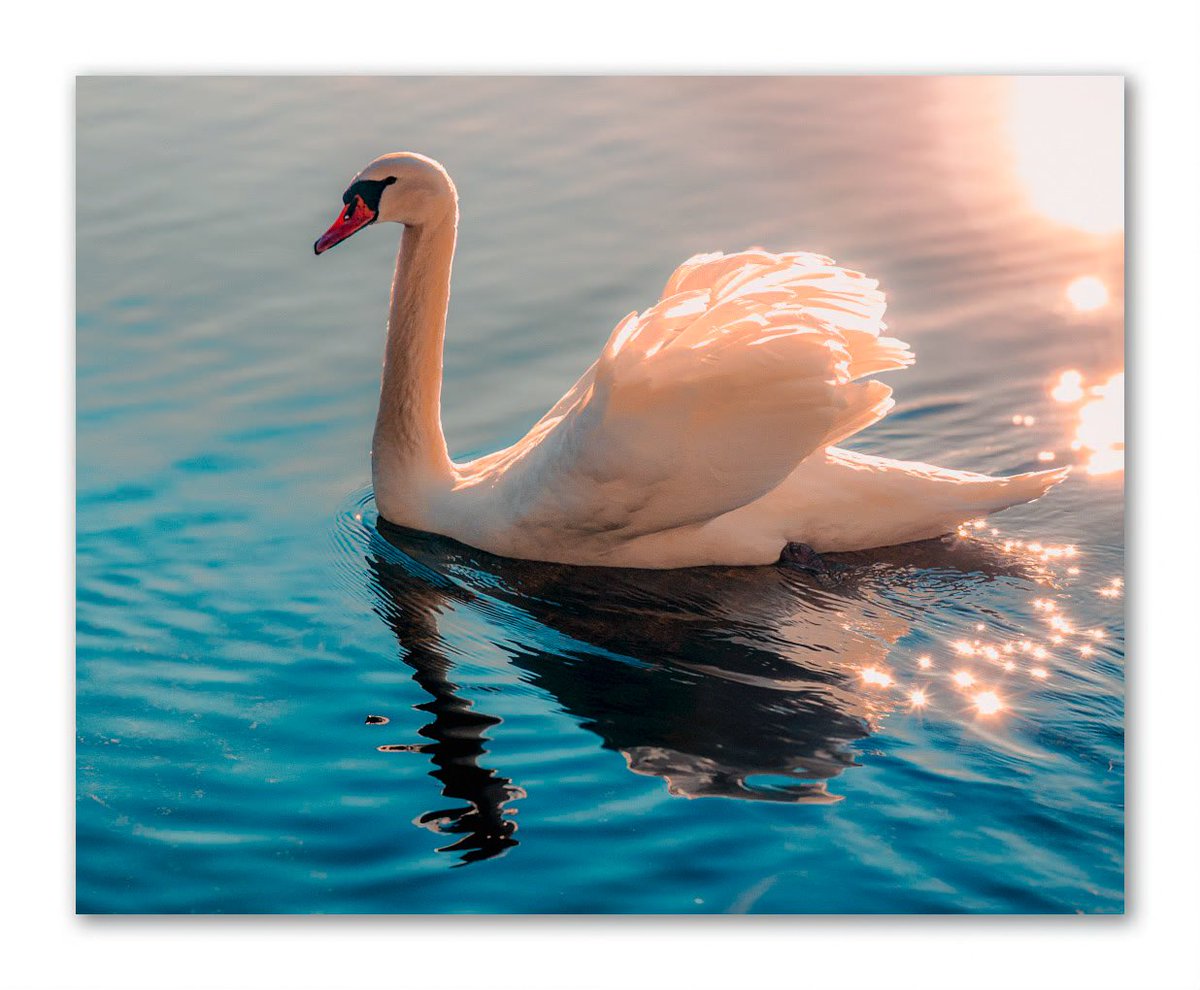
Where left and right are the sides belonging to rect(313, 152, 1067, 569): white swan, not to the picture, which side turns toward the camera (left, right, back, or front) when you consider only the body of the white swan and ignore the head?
left
